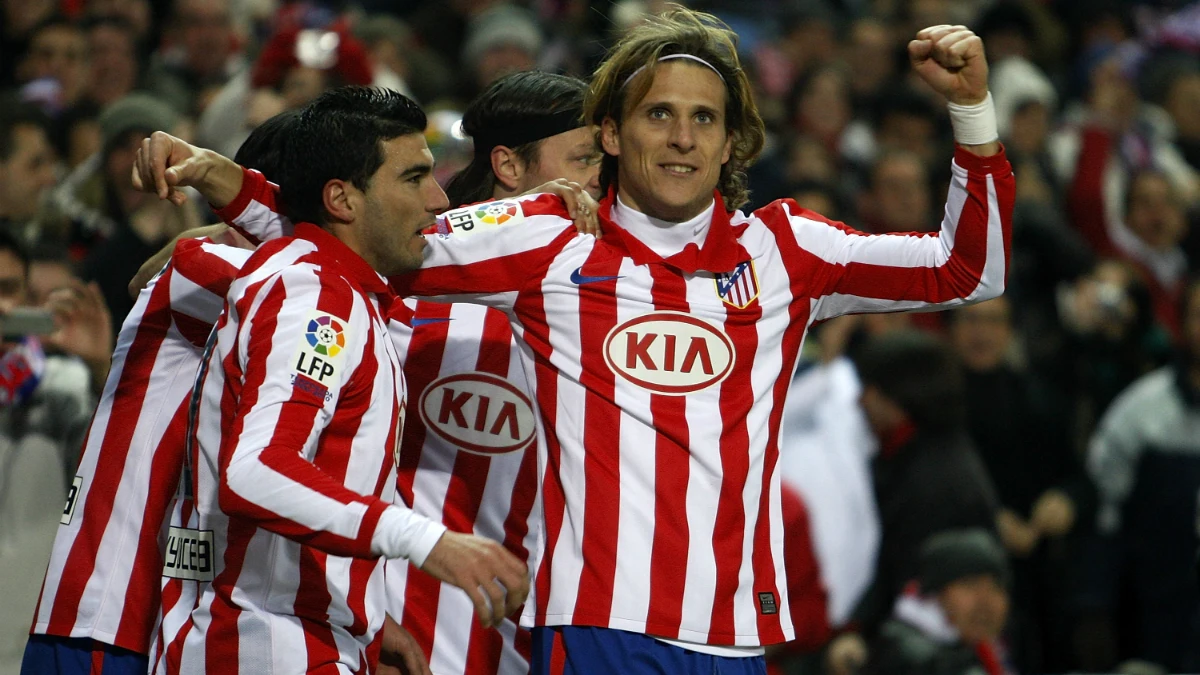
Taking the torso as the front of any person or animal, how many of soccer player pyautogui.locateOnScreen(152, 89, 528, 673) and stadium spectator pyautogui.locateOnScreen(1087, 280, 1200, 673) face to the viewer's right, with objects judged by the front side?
1

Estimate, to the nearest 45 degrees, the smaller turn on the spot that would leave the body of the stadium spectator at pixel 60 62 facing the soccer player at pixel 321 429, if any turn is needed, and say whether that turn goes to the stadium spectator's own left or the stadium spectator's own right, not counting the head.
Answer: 0° — they already face them

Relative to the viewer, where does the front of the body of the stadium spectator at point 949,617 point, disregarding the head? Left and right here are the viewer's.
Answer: facing the viewer and to the right of the viewer

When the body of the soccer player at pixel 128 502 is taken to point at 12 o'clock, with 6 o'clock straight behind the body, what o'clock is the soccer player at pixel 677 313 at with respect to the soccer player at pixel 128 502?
the soccer player at pixel 677 313 is roughly at 1 o'clock from the soccer player at pixel 128 502.

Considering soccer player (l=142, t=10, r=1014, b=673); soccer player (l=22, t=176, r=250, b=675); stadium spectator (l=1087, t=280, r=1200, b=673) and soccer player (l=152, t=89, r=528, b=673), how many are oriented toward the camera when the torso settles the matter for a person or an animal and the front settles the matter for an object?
2

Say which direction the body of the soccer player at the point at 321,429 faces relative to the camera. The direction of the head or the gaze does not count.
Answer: to the viewer's right

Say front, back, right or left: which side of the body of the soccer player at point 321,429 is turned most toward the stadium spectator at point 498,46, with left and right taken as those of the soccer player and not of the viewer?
left

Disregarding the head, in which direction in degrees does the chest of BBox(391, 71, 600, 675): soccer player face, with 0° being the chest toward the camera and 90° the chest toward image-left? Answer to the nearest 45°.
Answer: approximately 315°

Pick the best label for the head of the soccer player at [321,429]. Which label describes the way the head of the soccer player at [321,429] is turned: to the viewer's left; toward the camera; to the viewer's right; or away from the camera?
to the viewer's right

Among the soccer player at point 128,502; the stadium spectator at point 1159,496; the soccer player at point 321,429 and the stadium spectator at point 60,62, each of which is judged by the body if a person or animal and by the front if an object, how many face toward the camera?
2

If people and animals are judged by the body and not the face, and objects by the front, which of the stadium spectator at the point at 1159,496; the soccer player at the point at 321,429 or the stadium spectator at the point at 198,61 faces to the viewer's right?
the soccer player

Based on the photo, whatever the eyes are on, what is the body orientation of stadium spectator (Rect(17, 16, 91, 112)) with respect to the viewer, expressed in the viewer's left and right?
facing the viewer

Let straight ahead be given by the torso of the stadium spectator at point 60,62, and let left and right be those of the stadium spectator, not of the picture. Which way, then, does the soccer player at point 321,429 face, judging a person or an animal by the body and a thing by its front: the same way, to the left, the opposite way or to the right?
to the left

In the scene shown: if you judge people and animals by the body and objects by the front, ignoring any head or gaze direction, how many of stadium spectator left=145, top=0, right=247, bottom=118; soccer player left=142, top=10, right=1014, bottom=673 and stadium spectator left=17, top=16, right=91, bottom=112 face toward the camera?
3

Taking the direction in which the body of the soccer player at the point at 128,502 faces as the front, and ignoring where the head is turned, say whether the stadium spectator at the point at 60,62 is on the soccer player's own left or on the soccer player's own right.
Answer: on the soccer player's own left

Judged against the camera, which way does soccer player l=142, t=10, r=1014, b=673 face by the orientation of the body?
toward the camera
